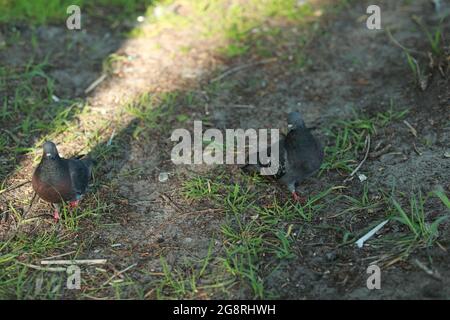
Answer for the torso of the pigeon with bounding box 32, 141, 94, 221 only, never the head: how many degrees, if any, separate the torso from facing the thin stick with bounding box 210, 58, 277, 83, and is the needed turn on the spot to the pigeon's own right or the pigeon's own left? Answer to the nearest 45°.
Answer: approximately 180°

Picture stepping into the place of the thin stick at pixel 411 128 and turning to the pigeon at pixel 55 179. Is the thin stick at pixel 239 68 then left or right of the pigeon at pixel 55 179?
right
